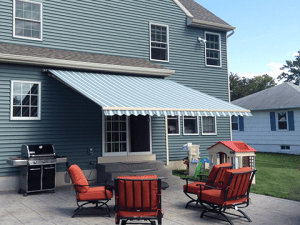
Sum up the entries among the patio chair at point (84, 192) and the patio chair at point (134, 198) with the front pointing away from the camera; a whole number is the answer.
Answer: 1

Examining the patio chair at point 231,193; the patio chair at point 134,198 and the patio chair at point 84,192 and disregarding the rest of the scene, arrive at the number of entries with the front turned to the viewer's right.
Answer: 1

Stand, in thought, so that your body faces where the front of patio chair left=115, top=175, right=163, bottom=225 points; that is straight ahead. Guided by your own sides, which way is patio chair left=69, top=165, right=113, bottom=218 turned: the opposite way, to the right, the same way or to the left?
to the right

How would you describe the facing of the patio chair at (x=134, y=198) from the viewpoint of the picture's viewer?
facing away from the viewer

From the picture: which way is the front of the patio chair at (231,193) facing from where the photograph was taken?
facing away from the viewer and to the left of the viewer

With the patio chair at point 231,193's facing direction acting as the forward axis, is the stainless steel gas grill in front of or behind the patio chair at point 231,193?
in front

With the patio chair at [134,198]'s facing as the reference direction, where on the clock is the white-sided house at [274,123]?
The white-sided house is roughly at 1 o'clock from the patio chair.

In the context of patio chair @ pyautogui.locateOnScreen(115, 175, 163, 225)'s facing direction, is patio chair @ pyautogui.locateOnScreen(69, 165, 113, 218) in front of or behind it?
in front

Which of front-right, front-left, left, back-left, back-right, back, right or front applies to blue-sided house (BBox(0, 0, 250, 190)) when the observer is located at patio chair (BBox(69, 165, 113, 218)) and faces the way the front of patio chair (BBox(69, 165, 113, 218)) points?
left

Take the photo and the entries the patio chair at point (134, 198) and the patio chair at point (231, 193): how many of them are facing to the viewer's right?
0

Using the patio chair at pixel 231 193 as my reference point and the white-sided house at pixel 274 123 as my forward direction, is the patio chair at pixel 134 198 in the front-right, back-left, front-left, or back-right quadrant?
back-left

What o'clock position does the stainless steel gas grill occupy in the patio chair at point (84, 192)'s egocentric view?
The stainless steel gas grill is roughly at 8 o'clock from the patio chair.

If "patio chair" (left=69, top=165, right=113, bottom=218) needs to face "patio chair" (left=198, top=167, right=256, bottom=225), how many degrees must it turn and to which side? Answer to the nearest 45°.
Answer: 0° — it already faces it

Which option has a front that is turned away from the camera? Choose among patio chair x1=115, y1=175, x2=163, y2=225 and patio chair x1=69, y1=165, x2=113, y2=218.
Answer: patio chair x1=115, y1=175, x2=163, y2=225

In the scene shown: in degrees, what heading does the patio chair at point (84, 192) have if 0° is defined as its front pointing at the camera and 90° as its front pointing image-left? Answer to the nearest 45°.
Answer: approximately 270°

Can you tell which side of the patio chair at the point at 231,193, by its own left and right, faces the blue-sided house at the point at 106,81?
front
